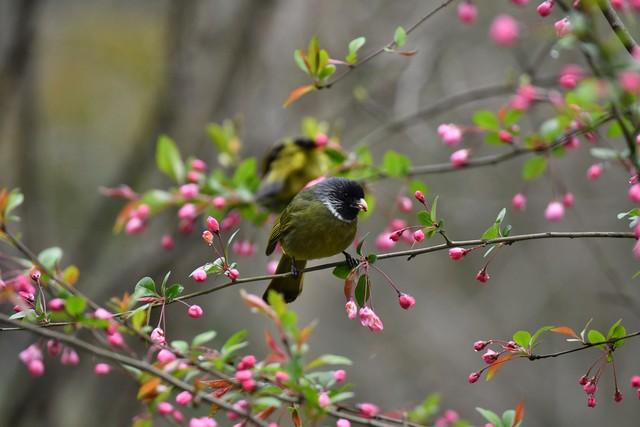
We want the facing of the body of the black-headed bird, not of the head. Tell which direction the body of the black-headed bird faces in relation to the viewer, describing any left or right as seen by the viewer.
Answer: facing the viewer and to the right of the viewer

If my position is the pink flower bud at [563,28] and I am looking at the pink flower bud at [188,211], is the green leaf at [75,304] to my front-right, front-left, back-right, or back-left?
front-left

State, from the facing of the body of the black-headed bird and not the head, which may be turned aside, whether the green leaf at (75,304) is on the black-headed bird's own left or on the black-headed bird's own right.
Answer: on the black-headed bird's own right

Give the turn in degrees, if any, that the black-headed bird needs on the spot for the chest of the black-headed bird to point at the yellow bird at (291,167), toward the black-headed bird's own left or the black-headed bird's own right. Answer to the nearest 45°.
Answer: approximately 135° to the black-headed bird's own left

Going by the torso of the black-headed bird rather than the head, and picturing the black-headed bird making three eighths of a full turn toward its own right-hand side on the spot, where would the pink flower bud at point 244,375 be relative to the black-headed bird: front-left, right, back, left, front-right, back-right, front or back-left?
left
